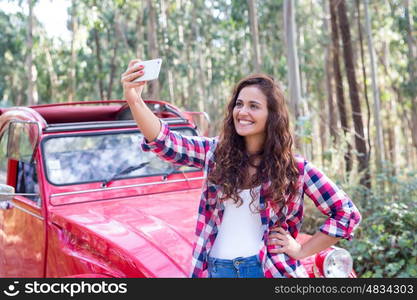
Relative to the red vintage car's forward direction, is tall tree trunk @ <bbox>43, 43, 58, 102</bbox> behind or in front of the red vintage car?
behind

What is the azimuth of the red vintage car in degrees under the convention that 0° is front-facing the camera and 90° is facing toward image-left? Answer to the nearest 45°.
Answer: approximately 315°

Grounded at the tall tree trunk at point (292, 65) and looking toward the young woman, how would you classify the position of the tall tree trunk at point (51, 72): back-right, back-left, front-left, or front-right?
back-right

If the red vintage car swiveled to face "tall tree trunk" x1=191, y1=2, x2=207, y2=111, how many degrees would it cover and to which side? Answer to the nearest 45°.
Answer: approximately 135° to its left

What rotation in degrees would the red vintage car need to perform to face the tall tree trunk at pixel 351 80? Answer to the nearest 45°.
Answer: approximately 90° to its left

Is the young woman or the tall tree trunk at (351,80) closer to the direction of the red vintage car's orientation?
the young woman

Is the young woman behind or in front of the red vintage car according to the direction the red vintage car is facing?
in front
